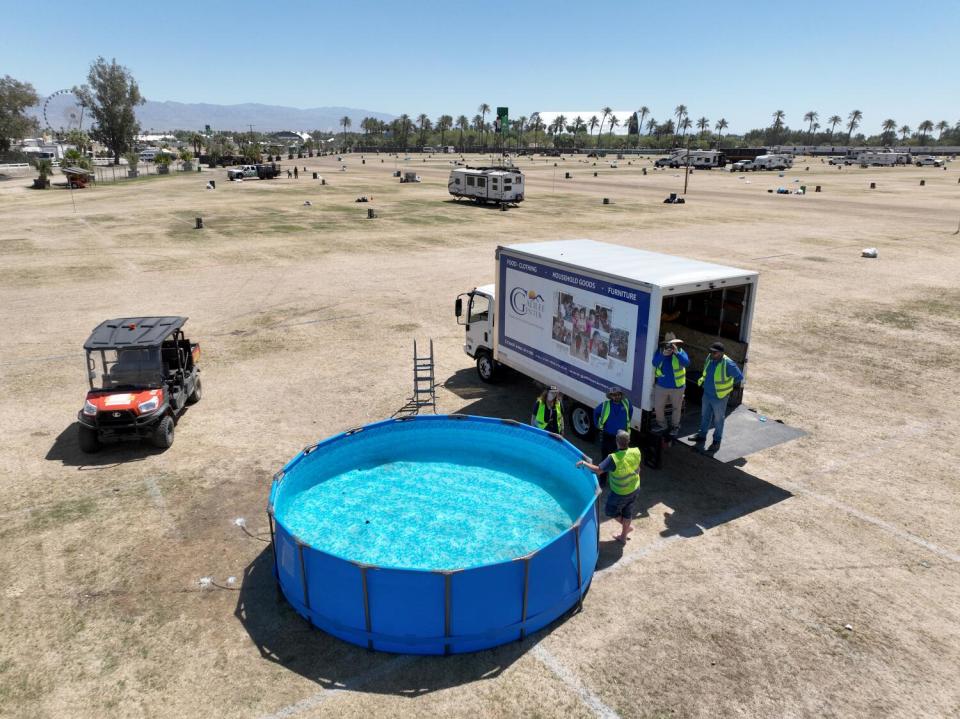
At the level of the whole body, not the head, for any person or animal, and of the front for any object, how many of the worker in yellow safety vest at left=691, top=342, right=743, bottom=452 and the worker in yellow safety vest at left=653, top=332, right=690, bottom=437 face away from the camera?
0

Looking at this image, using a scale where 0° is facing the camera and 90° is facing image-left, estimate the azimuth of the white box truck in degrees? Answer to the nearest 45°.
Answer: approximately 135°

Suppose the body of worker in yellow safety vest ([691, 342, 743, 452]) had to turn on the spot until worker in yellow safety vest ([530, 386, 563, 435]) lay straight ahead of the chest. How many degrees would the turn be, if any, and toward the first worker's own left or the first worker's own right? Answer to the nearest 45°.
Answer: approximately 45° to the first worker's own right

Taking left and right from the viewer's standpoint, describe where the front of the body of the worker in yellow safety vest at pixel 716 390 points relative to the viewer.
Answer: facing the viewer and to the left of the viewer

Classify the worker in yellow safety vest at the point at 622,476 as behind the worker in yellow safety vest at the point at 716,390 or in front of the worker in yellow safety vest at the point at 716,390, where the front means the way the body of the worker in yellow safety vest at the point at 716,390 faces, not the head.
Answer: in front

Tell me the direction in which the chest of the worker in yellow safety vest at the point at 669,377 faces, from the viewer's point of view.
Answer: toward the camera

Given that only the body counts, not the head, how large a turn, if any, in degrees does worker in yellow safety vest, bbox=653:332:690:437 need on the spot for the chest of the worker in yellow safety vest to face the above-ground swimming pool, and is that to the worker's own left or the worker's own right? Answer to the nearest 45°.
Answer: approximately 45° to the worker's own right

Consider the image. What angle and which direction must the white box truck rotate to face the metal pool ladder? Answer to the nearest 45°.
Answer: approximately 45° to its left

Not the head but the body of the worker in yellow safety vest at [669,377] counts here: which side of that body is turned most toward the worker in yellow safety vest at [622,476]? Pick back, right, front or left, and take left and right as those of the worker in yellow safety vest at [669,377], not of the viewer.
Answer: front

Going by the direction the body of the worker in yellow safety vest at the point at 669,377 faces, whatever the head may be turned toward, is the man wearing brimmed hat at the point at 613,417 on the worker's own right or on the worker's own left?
on the worker's own right

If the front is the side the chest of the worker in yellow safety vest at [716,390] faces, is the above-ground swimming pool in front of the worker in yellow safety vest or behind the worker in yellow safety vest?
in front
